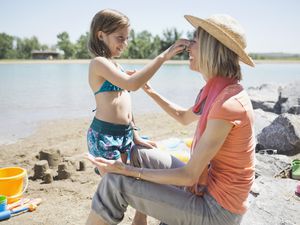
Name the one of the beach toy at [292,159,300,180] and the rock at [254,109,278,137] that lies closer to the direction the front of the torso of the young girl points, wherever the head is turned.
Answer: the beach toy

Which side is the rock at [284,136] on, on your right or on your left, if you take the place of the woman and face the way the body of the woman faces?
on your right

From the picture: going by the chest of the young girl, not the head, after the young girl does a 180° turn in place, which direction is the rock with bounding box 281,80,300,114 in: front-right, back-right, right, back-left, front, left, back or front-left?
back-right

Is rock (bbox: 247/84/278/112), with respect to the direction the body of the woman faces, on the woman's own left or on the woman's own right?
on the woman's own right

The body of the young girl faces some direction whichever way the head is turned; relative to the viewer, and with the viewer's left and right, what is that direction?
facing to the right of the viewer

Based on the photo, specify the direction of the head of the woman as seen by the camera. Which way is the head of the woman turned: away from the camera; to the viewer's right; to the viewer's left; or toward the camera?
to the viewer's left

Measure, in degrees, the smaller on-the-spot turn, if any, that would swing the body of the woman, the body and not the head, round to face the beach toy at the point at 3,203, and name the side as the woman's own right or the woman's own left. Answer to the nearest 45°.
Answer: approximately 45° to the woman's own right

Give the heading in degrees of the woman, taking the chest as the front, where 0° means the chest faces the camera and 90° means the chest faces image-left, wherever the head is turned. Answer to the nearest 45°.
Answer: approximately 90°

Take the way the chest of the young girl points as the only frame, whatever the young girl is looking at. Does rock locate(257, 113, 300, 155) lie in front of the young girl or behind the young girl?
in front

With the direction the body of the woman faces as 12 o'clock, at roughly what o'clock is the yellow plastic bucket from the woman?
The yellow plastic bucket is roughly at 1 o'clock from the woman.
